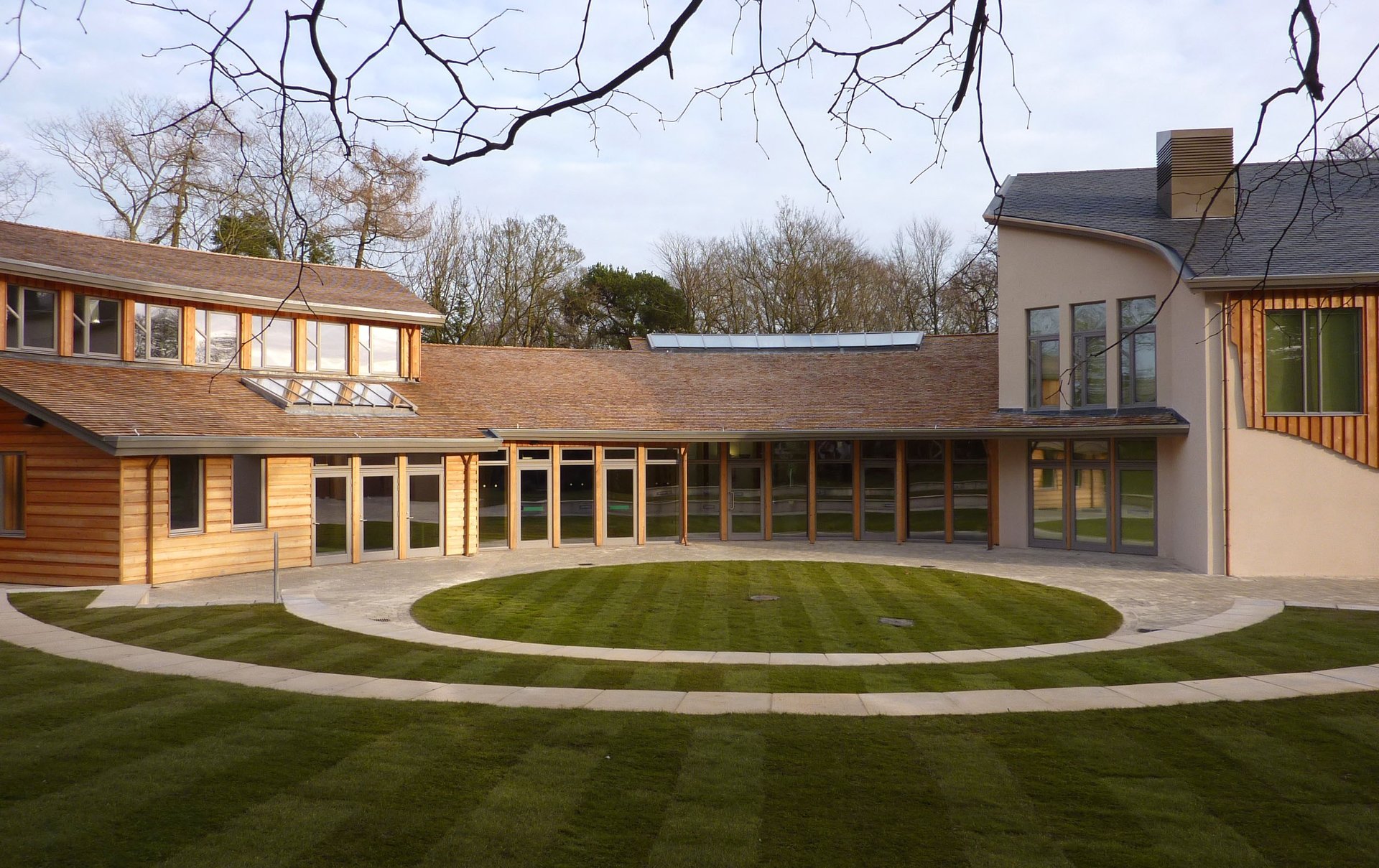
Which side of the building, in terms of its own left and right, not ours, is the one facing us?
front
